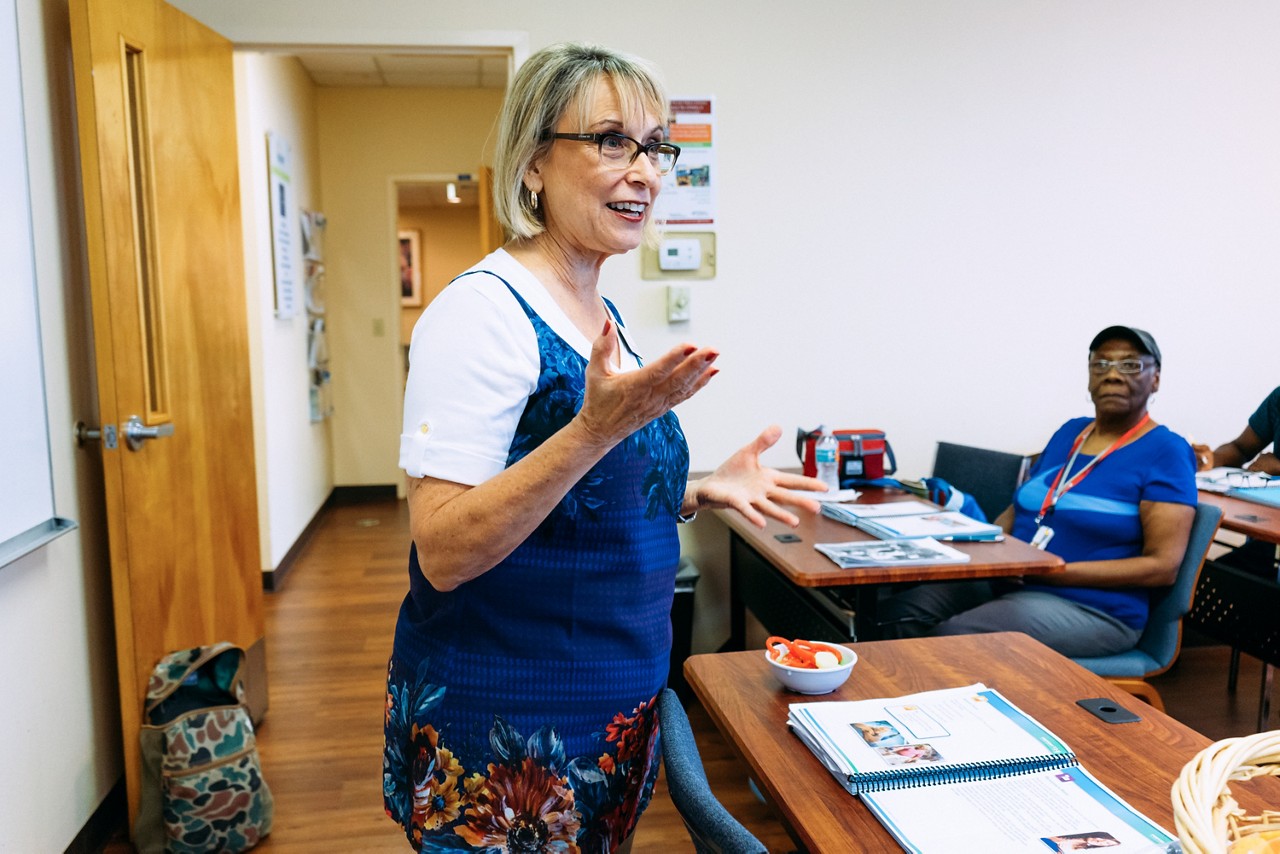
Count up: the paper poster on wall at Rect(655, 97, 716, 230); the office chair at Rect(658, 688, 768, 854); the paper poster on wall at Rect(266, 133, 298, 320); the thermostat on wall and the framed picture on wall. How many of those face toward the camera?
3

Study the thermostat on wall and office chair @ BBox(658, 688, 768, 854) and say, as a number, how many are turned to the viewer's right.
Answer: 1

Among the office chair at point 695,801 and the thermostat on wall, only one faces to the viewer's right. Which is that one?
the office chair

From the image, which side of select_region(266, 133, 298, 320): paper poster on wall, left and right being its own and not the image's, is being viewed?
right

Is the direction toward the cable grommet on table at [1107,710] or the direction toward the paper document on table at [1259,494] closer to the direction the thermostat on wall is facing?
the cable grommet on table

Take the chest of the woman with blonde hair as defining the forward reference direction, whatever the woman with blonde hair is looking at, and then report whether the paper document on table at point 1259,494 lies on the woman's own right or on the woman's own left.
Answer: on the woman's own left

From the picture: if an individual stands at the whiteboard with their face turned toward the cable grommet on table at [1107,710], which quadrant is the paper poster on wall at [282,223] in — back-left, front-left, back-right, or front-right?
back-left

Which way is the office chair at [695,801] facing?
to the viewer's right

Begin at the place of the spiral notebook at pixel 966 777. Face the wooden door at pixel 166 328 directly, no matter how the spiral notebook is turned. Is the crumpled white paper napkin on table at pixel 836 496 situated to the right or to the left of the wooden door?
right

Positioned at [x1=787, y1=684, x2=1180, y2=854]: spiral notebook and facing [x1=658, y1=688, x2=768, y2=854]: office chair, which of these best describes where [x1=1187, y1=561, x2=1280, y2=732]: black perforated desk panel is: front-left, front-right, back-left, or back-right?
back-right

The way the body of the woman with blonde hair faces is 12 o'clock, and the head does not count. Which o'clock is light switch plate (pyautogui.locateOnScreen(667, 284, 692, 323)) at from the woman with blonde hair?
The light switch plate is roughly at 8 o'clock from the woman with blonde hair.

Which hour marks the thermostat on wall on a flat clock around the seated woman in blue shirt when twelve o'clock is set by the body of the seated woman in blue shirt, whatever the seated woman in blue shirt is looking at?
The thermostat on wall is roughly at 2 o'clock from the seated woman in blue shirt.

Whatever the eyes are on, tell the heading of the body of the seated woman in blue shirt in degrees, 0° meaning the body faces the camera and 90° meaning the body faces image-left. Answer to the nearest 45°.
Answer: approximately 45°
